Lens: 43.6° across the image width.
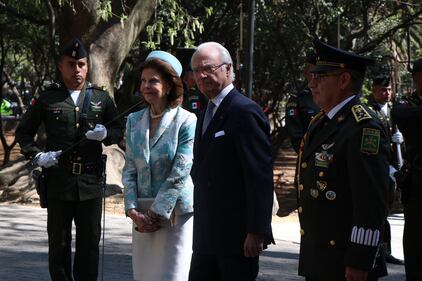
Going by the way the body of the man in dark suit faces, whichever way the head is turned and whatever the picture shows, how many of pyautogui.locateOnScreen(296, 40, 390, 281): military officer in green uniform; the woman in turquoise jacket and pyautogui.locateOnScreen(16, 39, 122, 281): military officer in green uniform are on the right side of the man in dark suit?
2

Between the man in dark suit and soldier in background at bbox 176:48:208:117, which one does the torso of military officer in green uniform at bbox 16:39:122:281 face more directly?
the man in dark suit

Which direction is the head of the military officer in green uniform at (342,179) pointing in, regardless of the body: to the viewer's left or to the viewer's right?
to the viewer's left

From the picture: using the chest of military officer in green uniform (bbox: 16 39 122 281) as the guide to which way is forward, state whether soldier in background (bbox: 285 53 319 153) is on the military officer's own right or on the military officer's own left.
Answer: on the military officer's own left

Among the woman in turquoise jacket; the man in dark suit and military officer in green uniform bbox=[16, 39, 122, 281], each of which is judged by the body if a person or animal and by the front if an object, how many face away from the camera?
0

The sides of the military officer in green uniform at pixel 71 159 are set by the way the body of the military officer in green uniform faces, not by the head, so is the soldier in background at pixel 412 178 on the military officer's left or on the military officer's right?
on the military officer's left

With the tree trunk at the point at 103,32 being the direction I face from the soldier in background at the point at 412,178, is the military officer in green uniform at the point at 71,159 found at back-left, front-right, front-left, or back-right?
front-left

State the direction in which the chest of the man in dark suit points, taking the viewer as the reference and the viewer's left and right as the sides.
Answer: facing the viewer and to the left of the viewer

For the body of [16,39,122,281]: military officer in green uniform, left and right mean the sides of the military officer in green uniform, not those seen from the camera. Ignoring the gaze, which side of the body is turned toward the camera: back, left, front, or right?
front

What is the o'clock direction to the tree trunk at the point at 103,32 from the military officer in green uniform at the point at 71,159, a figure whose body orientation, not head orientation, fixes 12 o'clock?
The tree trunk is roughly at 6 o'clock from the military officer in green uniform.

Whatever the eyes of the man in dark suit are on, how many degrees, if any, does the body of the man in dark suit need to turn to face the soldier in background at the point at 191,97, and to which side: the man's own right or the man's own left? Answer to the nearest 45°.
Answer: approximately 135° to the man's own right
